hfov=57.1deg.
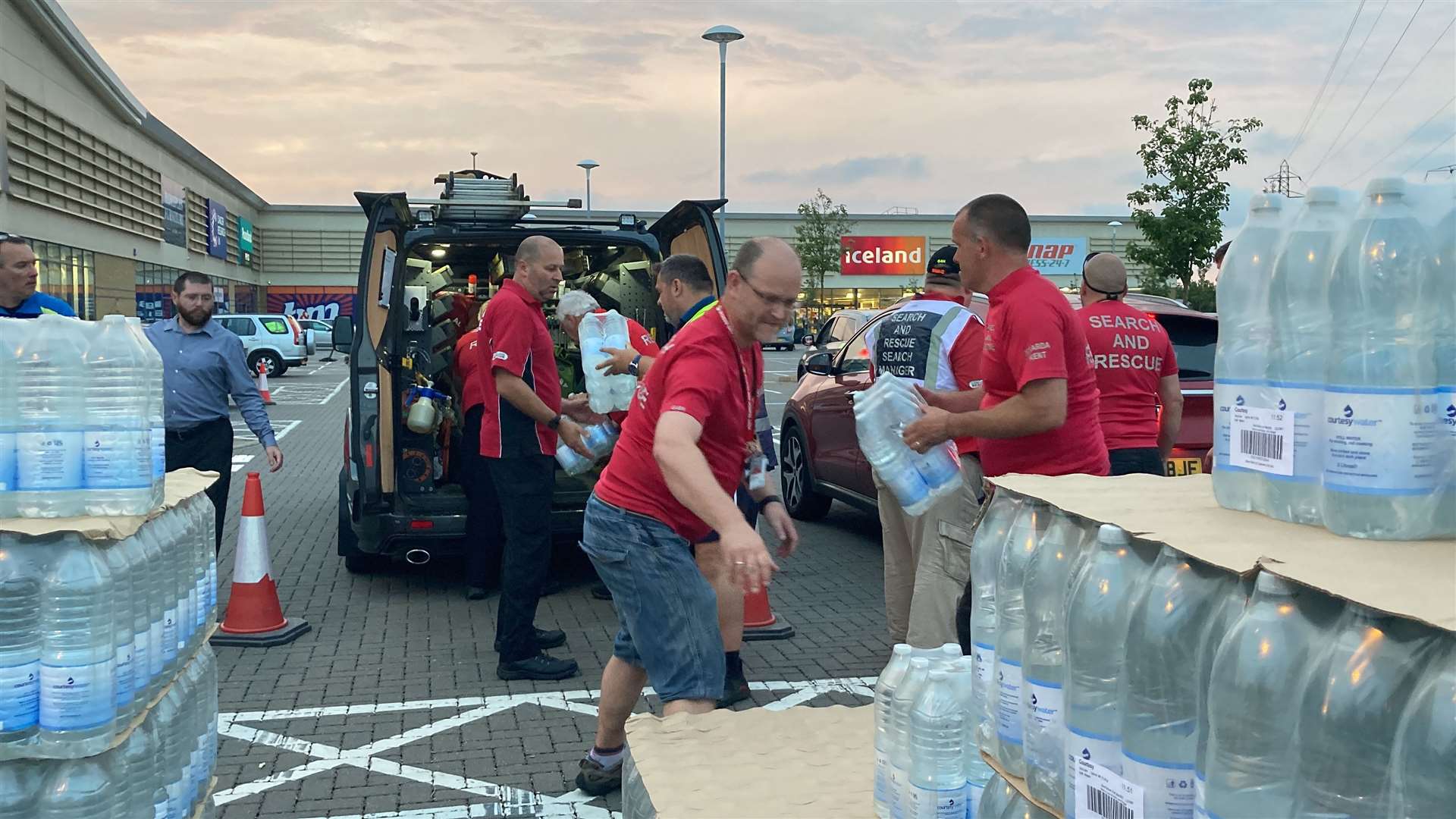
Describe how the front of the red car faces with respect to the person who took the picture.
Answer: facing away from the viewer and to the left of the viewer

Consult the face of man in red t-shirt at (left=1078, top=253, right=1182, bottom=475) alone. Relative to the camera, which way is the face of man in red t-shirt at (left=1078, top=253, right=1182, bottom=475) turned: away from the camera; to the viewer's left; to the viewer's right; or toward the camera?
away from the camera

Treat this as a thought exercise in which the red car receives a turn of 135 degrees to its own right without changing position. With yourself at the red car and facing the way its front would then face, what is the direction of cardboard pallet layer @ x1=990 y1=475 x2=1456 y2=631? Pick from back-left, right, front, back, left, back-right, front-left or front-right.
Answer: right

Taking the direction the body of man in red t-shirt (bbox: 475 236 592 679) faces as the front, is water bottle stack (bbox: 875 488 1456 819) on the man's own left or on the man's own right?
on the man's own right

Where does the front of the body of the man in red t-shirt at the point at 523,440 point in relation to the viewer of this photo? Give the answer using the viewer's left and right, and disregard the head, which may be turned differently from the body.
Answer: facing to the right of the viewer

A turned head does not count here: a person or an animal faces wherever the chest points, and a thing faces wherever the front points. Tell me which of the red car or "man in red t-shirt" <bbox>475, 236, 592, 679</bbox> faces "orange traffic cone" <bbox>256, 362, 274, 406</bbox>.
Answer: the red car

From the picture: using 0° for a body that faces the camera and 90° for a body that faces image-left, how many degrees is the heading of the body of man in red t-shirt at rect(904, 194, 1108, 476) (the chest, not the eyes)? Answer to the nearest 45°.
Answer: approximately 90°

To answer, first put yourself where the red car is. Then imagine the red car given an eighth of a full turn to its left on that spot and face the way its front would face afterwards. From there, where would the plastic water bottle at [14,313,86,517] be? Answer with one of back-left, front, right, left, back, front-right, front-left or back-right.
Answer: left
